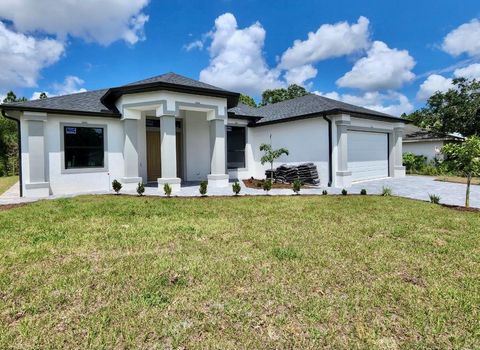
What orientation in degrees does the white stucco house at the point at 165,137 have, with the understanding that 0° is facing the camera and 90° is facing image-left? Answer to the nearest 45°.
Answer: approximately 315°

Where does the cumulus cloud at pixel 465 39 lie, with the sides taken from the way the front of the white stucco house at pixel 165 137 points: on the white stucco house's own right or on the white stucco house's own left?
on the white stucco house's own left

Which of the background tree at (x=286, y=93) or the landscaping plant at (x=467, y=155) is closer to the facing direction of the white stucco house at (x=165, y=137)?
the landscaping plant

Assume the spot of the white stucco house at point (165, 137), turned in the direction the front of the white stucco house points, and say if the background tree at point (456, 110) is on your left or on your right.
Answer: on your left

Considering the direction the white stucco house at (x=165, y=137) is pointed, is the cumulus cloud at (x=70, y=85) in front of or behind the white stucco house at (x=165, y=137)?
behind

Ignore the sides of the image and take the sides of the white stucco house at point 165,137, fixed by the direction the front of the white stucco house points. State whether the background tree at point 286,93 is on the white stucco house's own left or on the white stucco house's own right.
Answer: on the white stucco house's own left

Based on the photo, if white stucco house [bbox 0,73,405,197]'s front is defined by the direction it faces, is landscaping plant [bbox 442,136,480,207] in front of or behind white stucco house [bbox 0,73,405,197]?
in front
